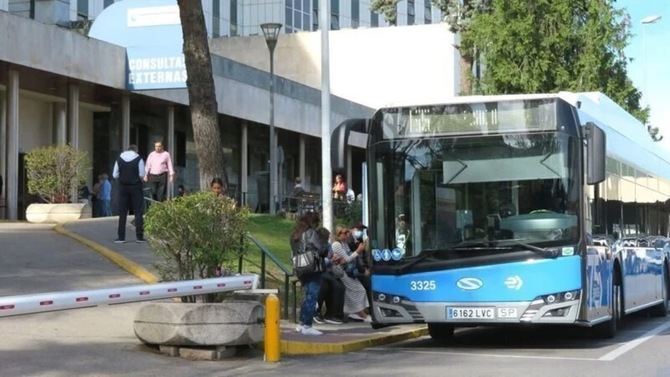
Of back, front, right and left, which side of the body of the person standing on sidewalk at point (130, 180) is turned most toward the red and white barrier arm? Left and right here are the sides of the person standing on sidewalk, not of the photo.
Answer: back

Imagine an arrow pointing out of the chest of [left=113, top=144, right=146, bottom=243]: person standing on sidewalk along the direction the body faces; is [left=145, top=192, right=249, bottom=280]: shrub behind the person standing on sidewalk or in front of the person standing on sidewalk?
behind

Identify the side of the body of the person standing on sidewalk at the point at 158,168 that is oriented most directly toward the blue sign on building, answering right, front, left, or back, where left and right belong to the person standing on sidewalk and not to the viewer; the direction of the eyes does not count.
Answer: back

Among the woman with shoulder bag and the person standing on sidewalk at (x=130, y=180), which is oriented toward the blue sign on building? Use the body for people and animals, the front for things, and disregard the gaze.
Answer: the person standing on sidewalk

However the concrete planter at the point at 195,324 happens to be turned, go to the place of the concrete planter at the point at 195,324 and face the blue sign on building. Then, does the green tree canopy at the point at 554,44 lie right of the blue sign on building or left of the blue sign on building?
right

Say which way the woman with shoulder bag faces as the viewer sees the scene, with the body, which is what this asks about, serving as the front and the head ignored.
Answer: to the viewer's right

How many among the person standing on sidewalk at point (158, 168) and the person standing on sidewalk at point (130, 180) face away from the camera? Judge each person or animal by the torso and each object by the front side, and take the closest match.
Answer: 1

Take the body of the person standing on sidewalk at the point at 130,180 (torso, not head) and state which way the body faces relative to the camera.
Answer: away from the camera

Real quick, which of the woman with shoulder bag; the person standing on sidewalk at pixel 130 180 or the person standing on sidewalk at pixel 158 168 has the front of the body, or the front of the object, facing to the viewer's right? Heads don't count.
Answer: the woman with shoulder bag

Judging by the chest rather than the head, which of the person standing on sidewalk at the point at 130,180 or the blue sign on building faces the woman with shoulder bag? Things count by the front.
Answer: the blue sign on building

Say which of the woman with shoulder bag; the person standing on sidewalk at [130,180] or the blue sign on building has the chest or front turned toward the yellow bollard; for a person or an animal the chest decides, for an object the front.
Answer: the blue sign on building

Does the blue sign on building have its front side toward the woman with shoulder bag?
yes

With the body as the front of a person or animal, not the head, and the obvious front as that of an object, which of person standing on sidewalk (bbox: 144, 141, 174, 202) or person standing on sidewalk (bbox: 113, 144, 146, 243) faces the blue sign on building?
person standing on sidewalk (bbox: 113, 144, 146, 243)

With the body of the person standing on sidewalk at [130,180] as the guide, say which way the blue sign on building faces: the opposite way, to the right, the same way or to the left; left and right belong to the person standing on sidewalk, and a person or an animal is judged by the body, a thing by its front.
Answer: the opposite way
